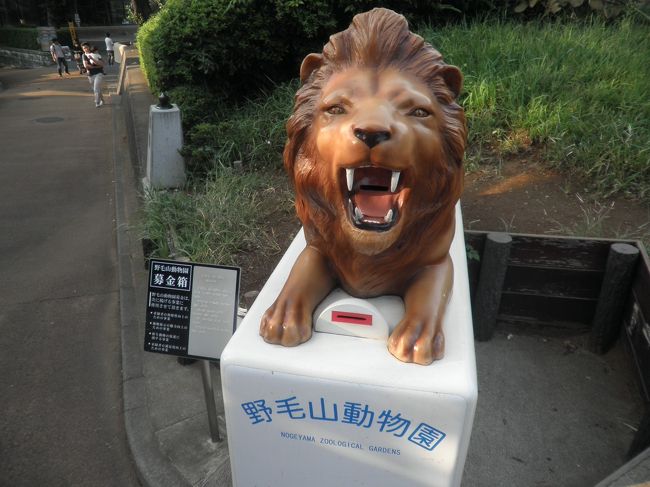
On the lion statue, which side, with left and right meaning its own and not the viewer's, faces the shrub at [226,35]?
back

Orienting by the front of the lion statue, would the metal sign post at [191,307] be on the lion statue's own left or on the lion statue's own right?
on the lion statue's own right

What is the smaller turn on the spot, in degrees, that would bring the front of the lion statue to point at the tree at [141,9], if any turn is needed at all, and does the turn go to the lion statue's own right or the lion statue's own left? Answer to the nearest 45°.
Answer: approximately 135° to the lion statue's own right

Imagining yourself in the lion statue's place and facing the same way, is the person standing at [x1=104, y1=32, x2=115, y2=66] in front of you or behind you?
behind

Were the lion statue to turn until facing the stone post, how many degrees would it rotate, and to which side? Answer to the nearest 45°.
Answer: approximately 135° to its right

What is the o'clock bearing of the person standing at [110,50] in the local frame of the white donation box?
The person standing is roughly at 5 o'clock from the white donation box.

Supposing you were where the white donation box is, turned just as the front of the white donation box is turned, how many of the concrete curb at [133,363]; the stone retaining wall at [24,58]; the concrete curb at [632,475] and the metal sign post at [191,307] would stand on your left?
1

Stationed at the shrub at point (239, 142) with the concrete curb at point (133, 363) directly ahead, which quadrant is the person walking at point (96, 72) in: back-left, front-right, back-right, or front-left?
back-right

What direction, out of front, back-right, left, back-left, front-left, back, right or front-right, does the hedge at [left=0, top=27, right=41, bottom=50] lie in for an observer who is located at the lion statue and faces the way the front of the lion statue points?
back-right

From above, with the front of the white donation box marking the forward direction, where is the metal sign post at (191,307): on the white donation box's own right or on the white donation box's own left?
on the white donation box's own right

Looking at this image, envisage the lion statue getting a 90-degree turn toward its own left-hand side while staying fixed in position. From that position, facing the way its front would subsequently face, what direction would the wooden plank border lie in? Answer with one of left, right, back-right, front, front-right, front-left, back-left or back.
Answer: front-left

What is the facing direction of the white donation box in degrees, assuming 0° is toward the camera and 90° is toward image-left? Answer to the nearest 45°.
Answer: approximately 0°

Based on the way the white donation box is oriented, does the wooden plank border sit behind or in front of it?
behind
